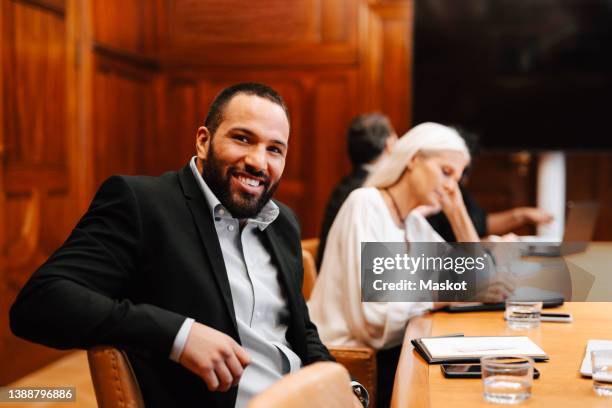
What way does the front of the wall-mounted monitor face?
toward the camera

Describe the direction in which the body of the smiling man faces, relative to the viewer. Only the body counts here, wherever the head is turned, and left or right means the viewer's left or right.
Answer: facing the viewer and to the right of the viewer

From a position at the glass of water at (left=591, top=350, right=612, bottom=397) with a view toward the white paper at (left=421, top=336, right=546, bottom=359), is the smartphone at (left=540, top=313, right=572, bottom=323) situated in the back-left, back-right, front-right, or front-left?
front-right

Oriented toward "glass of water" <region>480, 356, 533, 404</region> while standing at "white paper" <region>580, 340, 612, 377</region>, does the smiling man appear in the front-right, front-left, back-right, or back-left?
front-right

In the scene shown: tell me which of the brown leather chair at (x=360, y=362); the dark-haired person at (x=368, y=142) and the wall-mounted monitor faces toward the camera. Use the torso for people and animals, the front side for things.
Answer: the wall-mounted monitor

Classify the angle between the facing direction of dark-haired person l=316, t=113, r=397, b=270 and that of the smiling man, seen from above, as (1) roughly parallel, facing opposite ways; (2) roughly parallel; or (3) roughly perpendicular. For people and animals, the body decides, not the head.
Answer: roughly perpendicular

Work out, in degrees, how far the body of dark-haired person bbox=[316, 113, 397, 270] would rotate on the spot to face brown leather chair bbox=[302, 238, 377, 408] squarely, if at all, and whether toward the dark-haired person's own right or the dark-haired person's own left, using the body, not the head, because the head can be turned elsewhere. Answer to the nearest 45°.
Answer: approximately 135° to the dark-haired person's own right

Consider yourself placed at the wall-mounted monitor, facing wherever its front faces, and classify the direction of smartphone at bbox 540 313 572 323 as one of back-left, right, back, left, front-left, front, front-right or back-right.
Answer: front

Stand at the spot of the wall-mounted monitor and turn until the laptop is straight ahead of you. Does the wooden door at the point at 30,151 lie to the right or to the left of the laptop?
right

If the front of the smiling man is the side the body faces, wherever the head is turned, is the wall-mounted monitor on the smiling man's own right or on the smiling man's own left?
on the smiling man's own left

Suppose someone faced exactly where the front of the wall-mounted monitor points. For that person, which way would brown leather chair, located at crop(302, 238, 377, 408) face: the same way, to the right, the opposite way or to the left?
to the left

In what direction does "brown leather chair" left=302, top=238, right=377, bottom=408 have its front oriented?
to the viewer's right
